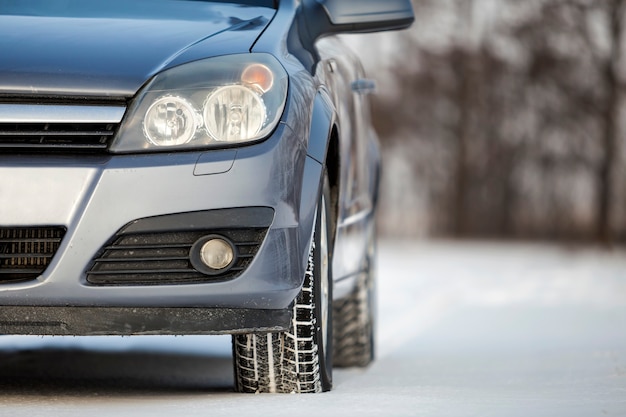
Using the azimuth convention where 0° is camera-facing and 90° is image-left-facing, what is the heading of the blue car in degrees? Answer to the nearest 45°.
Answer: approximately 0°
